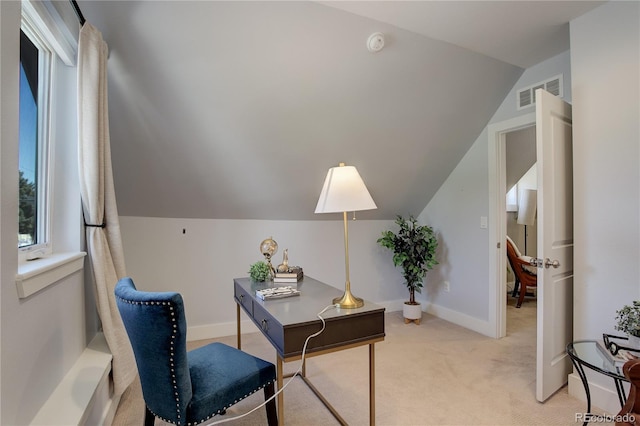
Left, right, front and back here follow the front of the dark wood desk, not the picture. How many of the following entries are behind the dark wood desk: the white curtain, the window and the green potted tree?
1

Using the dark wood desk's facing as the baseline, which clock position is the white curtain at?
The white curtain is roughly at 2 o'clock from the dark wood desk.

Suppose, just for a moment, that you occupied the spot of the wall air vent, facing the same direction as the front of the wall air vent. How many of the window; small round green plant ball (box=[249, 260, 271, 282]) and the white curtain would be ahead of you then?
3

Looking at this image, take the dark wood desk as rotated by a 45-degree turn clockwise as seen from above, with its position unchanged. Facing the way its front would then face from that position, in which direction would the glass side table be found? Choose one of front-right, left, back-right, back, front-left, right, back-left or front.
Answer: back

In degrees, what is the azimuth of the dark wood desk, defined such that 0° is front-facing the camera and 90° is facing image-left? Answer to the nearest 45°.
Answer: approximately 45°

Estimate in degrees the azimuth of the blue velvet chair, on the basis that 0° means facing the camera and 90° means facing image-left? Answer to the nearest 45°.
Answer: approximately 225°

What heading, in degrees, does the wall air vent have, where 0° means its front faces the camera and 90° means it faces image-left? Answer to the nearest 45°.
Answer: approximately 45°

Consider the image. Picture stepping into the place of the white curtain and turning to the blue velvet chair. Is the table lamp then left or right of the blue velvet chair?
left

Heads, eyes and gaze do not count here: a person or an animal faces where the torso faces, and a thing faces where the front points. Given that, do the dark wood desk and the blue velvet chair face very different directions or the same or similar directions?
very different directions

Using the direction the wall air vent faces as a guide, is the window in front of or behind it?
in front
